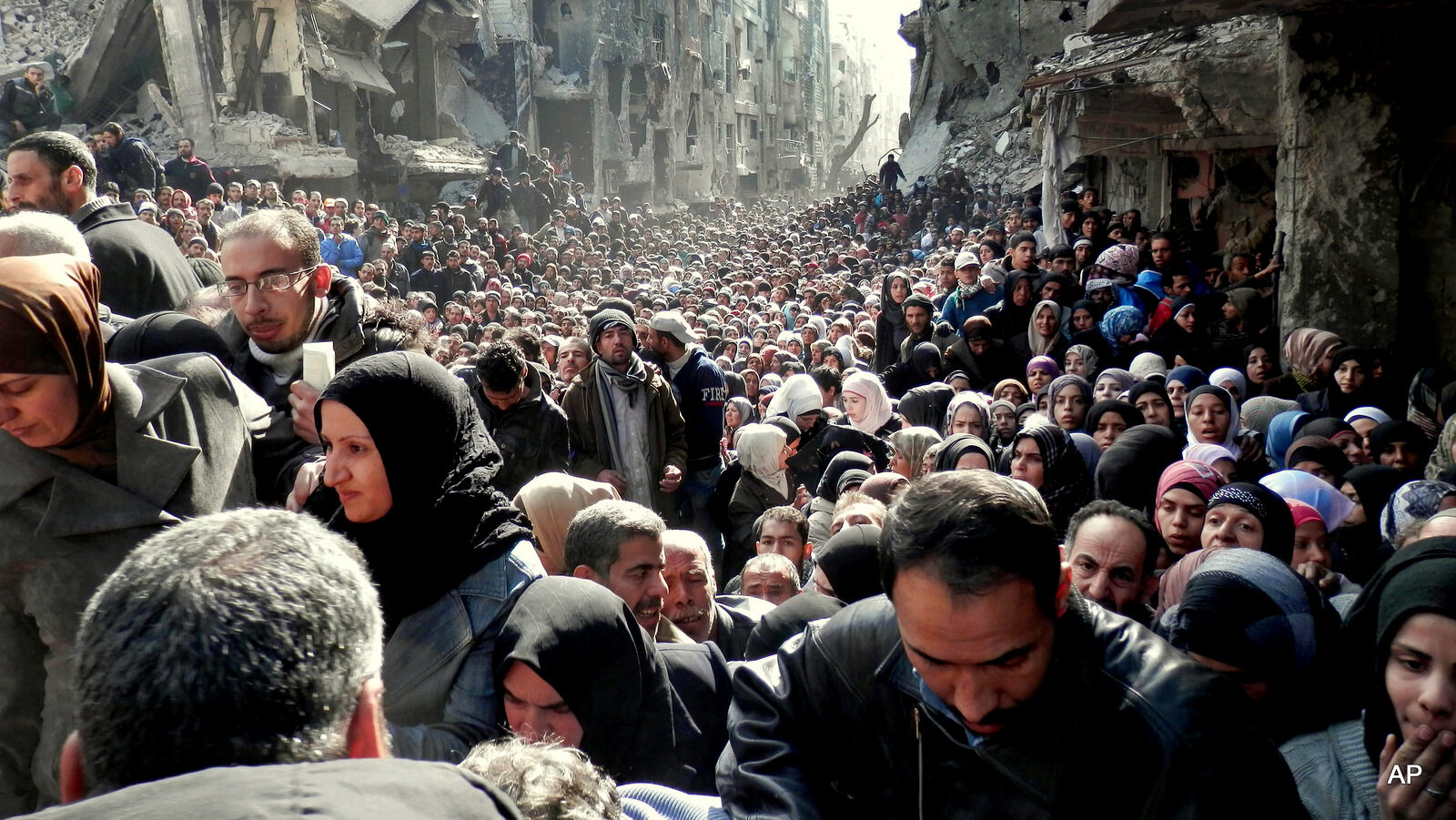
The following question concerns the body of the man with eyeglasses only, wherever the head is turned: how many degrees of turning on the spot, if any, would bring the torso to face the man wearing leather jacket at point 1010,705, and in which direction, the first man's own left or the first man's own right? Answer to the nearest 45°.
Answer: approximately 90° to the first man's own left

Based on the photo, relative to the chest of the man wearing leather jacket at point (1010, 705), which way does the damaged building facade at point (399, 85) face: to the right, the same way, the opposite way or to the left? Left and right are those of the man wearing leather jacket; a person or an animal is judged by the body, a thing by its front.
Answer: to the left

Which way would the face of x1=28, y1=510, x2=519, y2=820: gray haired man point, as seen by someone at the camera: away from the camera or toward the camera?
away from the camera

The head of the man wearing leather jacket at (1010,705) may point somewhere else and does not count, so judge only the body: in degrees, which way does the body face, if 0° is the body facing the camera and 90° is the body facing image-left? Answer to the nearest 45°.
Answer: approximately 0°

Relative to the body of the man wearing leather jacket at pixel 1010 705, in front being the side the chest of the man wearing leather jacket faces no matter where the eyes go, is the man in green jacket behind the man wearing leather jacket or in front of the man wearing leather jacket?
behind

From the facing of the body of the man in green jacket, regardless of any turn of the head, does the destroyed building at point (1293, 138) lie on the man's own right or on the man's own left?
on the man's own left

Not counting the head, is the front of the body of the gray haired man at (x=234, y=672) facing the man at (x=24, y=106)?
yes

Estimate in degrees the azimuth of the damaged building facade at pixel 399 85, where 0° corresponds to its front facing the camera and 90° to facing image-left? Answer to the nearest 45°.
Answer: approximately 315°

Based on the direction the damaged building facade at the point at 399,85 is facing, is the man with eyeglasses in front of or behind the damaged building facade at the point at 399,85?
in front

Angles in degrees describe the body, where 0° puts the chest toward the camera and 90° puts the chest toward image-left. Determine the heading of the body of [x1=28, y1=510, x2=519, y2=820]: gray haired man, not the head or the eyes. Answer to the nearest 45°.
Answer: approximately 180°

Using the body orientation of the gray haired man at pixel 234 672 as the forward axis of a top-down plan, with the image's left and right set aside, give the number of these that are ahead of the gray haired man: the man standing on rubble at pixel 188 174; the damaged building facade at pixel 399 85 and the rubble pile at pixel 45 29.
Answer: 3

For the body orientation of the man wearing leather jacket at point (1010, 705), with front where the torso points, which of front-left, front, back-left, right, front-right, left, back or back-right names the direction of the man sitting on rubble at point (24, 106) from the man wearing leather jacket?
back-right

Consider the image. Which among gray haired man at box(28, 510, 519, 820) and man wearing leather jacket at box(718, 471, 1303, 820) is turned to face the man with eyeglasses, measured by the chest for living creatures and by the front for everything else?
the gray haired man

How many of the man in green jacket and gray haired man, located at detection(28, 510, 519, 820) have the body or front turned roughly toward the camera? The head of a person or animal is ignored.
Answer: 1
